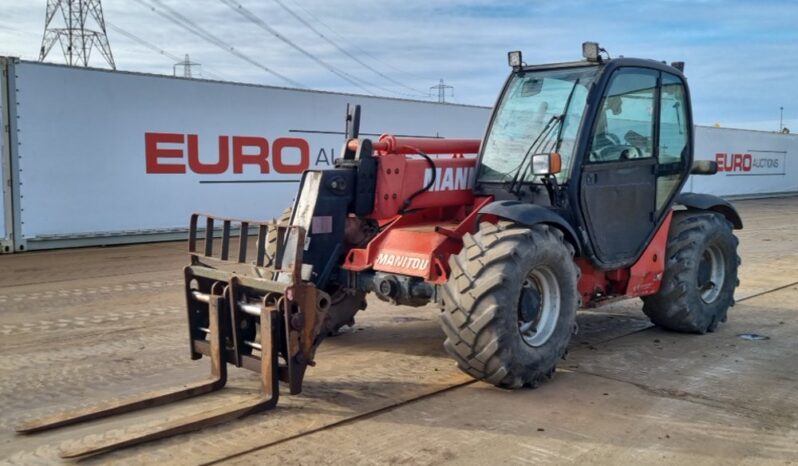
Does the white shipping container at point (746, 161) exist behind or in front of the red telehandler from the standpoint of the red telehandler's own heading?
behind

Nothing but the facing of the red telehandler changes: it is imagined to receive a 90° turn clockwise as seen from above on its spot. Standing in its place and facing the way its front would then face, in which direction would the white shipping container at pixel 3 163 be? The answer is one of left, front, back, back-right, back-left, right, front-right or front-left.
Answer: front

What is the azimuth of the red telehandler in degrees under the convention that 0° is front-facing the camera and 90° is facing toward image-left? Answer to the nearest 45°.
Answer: approximately 45°

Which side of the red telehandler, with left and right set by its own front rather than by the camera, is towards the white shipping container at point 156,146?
right
